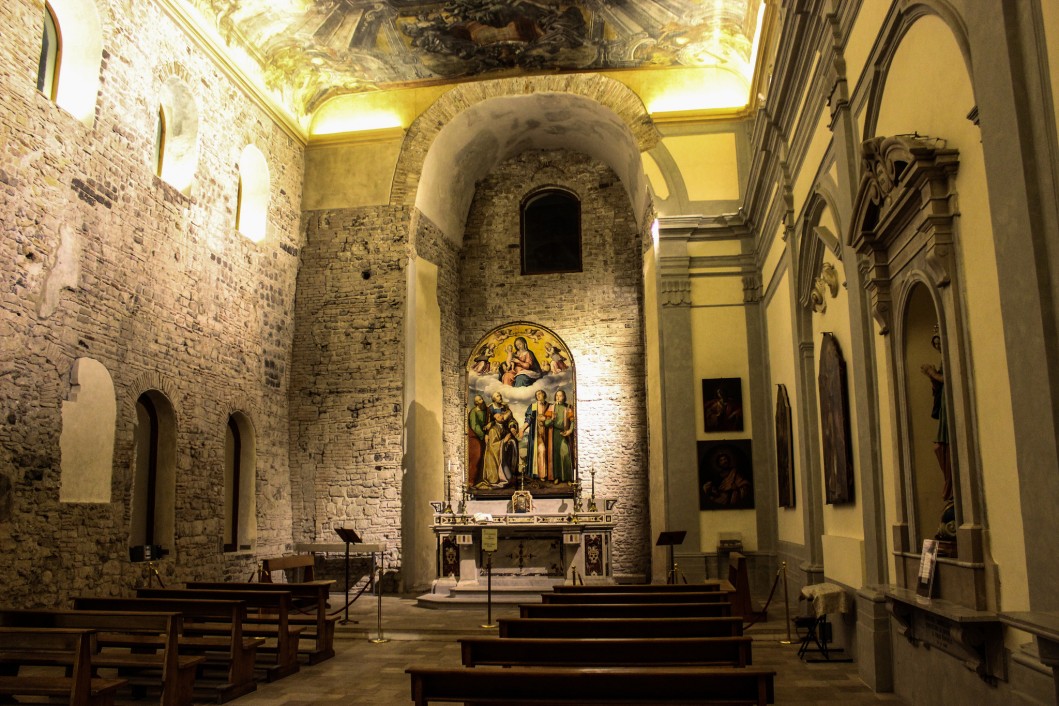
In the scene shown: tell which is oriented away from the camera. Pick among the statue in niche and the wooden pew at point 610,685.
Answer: the wooden pew

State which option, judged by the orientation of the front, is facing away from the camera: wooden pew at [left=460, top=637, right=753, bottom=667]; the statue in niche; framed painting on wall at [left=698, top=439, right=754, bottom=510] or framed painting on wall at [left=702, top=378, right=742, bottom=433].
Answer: the wooden pew

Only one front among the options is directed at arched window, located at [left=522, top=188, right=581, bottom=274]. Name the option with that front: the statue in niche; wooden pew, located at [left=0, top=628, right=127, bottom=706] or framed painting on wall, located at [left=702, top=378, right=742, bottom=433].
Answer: the wooden pew

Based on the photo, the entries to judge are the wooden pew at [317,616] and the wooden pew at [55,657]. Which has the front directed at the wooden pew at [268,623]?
the wooden pew at [55,657]

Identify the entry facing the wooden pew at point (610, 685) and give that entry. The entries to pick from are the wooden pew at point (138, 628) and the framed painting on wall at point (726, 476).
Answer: the framed painting on wall

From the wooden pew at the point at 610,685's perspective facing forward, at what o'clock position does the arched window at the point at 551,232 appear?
The arched window is roughly at 12 o'clock from the wooden pew.

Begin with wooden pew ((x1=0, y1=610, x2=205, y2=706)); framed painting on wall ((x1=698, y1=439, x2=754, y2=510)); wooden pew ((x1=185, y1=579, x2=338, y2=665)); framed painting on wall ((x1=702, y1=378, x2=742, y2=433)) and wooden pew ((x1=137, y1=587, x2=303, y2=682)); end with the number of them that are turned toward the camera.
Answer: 2

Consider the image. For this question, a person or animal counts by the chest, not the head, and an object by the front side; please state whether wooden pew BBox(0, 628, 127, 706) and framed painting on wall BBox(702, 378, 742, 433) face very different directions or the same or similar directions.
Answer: very different directions

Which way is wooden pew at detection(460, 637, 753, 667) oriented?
away from the camera

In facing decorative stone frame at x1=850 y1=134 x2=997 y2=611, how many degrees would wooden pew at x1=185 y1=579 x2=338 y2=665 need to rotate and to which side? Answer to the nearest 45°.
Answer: approximately 90° to its right

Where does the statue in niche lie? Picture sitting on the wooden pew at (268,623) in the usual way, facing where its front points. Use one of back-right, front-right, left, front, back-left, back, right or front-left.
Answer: right

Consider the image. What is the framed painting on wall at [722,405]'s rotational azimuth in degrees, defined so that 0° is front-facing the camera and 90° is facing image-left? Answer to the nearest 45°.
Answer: approximately 0°

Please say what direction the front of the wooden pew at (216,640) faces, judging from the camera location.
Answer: facing away from the viewer and to the right of the viewer
